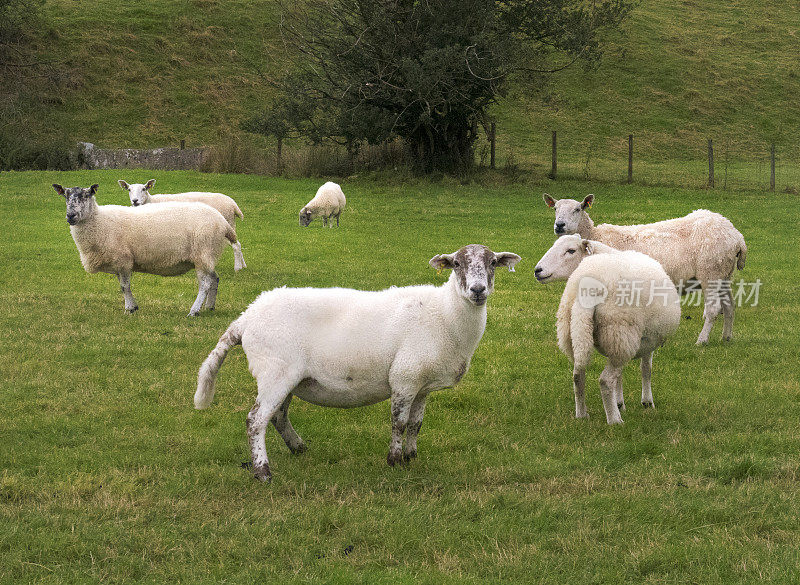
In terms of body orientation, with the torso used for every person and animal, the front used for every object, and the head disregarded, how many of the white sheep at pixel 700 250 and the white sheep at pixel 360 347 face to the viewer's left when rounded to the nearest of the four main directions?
1

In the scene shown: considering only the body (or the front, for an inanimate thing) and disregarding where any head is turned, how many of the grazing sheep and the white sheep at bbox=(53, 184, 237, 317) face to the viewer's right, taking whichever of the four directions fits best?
0

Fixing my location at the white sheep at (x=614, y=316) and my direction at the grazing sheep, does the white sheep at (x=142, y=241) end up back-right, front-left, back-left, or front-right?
front-left

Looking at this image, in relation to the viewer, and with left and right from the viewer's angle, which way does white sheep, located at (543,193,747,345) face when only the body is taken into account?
facing to the left of the viewer

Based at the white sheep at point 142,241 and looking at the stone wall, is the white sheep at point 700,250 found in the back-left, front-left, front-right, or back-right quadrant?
back-right

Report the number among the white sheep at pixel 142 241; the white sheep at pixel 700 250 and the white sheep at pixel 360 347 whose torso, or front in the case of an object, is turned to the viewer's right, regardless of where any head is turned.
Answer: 1

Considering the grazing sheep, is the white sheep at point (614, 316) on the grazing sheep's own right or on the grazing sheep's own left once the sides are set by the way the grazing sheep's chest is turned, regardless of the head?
on the grazing sheep's own left

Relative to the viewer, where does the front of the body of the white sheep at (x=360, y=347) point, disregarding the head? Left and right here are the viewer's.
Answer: facing to the right of the viewer

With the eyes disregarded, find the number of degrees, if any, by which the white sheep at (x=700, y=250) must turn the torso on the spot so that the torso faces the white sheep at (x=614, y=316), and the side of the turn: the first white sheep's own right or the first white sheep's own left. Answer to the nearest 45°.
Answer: approximately 90° to the first white sheep's own left

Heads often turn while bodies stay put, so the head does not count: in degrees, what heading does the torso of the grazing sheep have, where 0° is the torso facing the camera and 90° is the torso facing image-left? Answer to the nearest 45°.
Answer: approximately 45°

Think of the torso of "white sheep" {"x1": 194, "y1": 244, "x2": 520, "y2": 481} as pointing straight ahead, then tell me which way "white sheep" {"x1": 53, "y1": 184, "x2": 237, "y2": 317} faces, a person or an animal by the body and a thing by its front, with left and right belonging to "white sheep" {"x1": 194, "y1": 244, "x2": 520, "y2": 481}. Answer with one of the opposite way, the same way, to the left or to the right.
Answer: the opposite way

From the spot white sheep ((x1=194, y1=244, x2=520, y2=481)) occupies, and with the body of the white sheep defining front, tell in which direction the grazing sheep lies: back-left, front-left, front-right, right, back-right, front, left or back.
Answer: left

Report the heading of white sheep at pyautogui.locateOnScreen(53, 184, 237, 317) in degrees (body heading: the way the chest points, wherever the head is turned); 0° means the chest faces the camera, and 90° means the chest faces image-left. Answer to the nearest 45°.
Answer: approximately 90°
